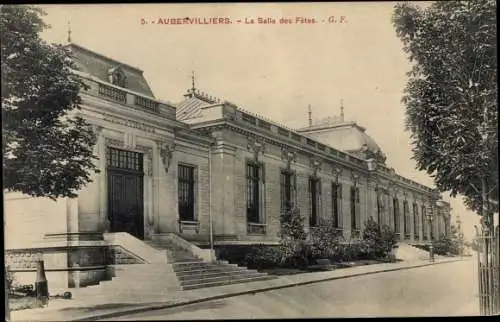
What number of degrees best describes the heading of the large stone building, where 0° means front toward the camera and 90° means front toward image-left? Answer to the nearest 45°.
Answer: approximately 315°

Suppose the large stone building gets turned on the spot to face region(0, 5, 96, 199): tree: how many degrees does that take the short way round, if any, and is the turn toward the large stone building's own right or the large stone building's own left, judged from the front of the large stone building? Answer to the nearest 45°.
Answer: approximately 90° to the large stone building's own right

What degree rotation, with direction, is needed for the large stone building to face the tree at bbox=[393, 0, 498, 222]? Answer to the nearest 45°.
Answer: approximately 45° to its right

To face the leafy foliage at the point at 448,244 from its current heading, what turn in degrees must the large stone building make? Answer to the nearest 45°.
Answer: approximately 45° to its left
